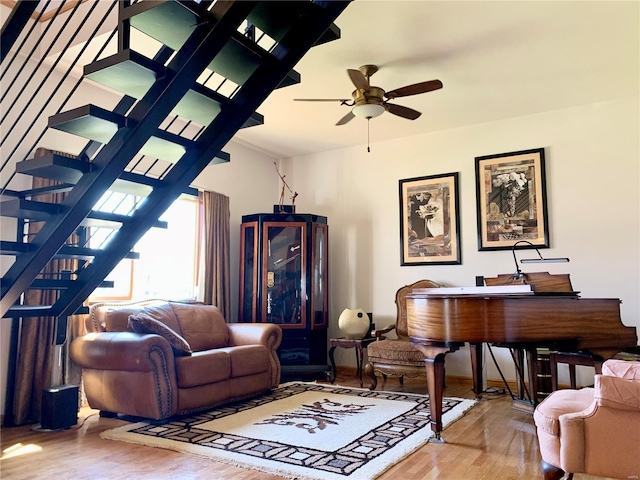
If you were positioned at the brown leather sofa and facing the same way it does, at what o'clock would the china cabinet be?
The china cabinet is roughly at 9 o'clock from the brown leather sofa.

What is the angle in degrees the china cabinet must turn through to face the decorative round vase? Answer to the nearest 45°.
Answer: approximately 45° to its left

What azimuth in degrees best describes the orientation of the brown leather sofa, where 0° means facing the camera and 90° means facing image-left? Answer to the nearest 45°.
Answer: approximately 315°

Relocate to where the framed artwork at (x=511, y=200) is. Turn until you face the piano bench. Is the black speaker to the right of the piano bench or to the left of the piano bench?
right

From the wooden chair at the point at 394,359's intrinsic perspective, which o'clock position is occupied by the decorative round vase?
The decorative round vase is roughly at 3 o'clock from the wooden chair.
